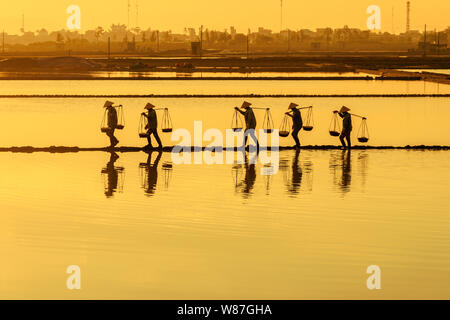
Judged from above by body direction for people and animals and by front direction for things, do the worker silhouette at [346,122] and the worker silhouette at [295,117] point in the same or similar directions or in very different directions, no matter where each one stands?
same or similar directions
